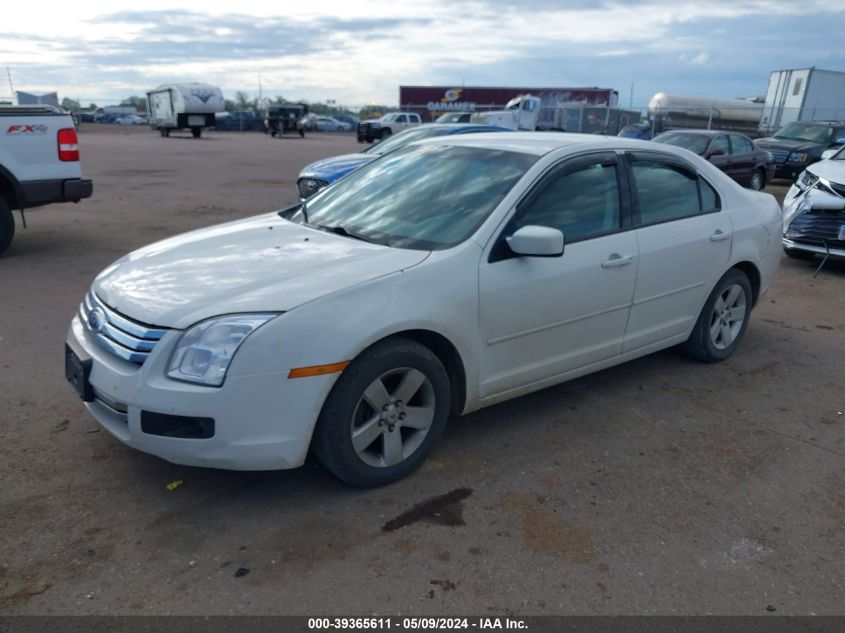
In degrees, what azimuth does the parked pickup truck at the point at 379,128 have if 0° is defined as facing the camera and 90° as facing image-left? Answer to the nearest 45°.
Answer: approximately 45°

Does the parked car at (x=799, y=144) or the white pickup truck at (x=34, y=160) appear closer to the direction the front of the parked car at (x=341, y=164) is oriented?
the white pickup truck

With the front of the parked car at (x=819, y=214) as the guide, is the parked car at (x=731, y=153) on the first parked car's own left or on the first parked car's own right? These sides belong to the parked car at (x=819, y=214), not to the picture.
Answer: on the first parked car's own right

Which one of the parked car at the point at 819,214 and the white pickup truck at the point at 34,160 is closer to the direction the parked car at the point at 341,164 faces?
the white pickup truck

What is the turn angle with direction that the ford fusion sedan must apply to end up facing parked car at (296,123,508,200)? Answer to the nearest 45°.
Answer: approximately 135° to its right

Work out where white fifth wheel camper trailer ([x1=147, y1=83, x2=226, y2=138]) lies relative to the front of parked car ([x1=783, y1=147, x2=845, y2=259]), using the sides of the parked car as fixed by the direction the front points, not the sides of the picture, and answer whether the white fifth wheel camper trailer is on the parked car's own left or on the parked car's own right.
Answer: on the parked car's own right

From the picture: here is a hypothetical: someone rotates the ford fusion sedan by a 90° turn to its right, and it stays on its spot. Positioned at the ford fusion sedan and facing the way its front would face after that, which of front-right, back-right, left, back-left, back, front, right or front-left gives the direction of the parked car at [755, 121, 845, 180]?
right

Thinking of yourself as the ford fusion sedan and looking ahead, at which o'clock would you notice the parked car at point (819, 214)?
The parked car is roughly at 6 o'clock from the ford fusion sedan.

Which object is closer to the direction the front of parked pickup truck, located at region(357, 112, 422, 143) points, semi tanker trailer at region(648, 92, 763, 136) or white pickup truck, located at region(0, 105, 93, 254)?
the white pickup truck
